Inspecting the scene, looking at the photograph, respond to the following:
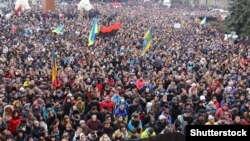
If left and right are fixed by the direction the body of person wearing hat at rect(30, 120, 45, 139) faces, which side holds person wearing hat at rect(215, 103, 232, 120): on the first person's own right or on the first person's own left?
on the first person's own left

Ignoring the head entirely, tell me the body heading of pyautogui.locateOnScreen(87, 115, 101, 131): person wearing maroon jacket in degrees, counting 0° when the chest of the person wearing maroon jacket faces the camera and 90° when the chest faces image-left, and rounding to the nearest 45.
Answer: approximately 0°

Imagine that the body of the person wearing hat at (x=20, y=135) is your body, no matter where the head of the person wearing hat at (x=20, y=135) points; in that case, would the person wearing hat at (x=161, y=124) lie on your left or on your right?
on your left

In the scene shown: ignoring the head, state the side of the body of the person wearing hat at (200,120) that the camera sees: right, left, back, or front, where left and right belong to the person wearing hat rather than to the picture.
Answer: front

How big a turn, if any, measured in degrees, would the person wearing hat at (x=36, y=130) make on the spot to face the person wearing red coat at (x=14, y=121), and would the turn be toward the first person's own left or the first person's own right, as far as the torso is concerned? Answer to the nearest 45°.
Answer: approximately 135° to the first person's own right
